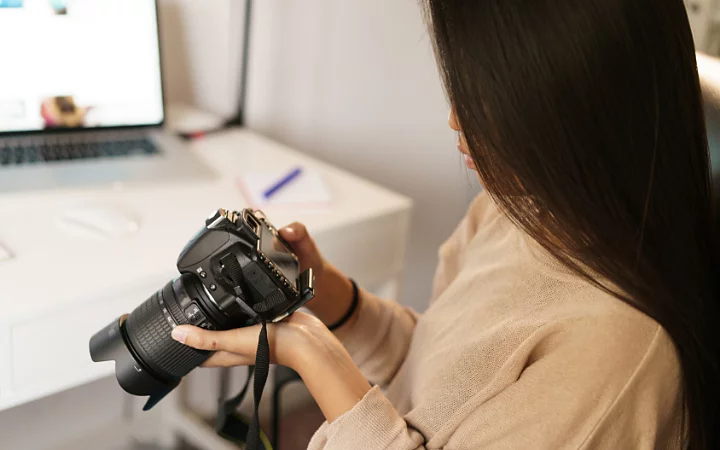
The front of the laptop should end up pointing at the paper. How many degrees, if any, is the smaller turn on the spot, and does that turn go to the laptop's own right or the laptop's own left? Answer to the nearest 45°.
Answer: approximately 45° to the laptop's own left

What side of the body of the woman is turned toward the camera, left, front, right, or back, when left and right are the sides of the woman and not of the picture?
left

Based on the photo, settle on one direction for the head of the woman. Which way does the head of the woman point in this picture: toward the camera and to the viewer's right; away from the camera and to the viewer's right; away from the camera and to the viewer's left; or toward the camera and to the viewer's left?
away from the camera and to the viewer's left

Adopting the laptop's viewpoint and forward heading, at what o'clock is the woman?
The woman is roughly at 11 o'clock from the laptop.

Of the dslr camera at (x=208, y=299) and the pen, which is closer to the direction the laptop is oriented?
the dslr camera

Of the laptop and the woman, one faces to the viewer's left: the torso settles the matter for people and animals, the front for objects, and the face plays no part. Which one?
the woman

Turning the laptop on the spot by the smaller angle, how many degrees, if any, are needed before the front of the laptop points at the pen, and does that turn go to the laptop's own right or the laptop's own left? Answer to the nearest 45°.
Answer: approximately 45° to the laptop's own left

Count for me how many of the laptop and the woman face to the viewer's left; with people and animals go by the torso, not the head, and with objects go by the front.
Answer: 1
